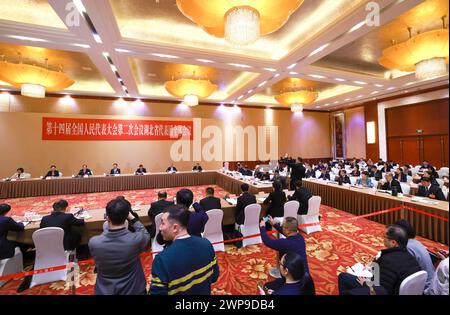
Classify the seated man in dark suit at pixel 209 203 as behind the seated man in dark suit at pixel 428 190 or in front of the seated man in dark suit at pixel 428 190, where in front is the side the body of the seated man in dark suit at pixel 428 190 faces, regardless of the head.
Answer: in front

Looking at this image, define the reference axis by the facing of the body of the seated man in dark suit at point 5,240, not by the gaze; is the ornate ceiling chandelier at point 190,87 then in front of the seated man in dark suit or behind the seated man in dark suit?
in front

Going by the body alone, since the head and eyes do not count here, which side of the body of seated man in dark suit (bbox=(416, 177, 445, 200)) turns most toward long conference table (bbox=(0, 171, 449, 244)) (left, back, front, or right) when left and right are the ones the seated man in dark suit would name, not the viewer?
front

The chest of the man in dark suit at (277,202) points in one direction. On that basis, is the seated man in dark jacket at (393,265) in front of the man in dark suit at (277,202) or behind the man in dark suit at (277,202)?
behind

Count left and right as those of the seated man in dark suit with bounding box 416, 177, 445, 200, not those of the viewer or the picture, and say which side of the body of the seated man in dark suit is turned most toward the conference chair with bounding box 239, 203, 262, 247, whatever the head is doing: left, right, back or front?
front

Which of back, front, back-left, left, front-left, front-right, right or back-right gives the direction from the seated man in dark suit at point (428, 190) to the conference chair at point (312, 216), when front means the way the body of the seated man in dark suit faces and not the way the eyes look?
front

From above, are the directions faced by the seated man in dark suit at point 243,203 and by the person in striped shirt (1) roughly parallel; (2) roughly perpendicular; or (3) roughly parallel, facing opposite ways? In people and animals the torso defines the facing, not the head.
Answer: roughly parallel

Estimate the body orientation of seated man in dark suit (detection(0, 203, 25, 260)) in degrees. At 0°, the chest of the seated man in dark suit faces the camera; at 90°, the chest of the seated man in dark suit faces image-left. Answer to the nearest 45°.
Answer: approximately 225°

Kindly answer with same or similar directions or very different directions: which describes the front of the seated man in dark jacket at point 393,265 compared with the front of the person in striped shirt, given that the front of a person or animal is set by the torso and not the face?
same or similar directions

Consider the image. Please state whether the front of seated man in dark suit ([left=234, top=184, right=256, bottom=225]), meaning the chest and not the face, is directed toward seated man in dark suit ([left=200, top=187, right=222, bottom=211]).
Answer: no

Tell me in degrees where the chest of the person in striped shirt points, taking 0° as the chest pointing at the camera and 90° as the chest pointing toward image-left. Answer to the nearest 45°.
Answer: approximately 135°
